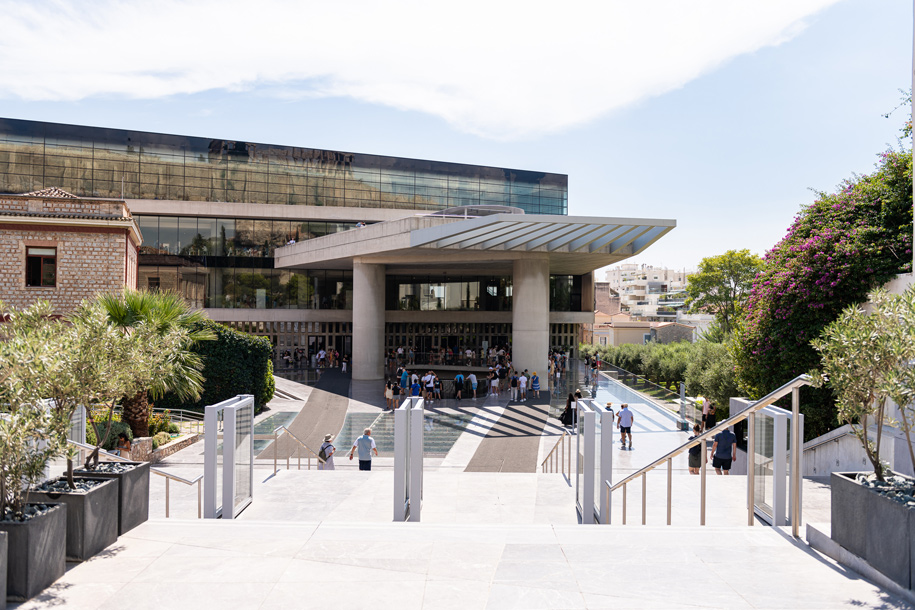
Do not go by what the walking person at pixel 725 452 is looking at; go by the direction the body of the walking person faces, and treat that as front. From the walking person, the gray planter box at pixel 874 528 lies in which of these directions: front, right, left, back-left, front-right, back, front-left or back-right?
back

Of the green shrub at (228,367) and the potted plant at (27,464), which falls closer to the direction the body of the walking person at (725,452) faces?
the green shrub

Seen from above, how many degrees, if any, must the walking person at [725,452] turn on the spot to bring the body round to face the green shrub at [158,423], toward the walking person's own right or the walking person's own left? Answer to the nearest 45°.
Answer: approximately 90° to the walking person's own left

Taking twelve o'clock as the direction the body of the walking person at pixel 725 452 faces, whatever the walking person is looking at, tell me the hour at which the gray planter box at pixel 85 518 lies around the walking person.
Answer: The gray planter box is roughly at 7 o'clock from the walking person.

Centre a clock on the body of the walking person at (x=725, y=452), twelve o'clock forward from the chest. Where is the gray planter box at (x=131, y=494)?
The gray planter box is roughly at 7 o'clock from the walking person.

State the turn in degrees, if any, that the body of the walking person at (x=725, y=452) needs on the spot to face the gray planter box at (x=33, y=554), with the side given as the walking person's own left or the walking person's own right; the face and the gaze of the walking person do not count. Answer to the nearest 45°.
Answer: approximately 135° to the walking person's own left

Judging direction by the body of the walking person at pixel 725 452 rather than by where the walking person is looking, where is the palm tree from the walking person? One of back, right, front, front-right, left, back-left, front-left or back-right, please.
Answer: left

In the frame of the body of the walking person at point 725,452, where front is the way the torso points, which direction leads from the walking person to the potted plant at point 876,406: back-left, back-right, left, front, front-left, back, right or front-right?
back

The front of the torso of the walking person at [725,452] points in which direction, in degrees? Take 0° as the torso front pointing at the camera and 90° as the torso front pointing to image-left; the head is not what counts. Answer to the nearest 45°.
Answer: approximately 180°
